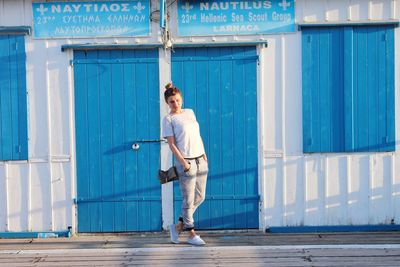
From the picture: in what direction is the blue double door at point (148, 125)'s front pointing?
toward the camera

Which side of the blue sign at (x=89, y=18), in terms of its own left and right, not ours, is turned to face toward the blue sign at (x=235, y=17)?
left

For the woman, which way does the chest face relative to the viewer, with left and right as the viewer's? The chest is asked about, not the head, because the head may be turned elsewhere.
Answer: facing the viewer and to the right of the viewer

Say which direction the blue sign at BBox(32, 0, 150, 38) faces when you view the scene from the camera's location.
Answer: facing the viewer

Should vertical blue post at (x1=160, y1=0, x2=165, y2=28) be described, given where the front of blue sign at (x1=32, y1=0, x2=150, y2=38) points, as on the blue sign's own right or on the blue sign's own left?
on the blue sign's own left

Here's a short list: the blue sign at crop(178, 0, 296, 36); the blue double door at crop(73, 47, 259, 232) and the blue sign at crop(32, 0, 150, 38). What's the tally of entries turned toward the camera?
3

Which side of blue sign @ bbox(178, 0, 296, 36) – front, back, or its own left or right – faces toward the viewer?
front

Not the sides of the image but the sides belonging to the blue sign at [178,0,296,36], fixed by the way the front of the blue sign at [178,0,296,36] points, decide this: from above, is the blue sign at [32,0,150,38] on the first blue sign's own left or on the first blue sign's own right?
on the first blue sign's own right
